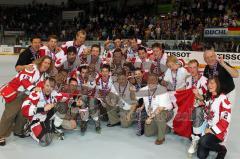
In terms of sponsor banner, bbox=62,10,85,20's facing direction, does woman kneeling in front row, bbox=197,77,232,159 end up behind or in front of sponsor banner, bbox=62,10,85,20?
in front

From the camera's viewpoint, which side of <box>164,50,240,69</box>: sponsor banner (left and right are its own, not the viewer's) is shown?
front

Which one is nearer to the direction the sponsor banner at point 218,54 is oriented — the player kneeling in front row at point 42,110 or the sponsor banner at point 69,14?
the player kneeling in front row

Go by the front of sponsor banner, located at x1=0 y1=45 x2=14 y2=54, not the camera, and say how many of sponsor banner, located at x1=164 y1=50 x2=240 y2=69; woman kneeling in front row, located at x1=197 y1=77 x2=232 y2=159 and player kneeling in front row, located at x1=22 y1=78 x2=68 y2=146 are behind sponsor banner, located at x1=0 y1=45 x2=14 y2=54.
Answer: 0

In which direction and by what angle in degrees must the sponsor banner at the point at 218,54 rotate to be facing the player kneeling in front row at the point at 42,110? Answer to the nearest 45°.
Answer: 0° — it already faces them

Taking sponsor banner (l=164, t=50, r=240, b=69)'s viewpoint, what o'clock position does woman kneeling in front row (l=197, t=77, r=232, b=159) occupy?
The woman kneeling in front row is roughly at 12 o'clock from the sponsor banner.

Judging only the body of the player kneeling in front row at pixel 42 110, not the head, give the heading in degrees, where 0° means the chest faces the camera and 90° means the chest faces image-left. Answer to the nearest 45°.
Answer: approximately 315°

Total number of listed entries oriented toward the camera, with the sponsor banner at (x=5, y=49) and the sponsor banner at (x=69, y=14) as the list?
2

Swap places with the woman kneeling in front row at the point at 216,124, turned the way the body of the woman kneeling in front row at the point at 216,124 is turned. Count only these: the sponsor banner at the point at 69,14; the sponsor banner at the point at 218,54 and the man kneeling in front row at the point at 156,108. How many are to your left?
0

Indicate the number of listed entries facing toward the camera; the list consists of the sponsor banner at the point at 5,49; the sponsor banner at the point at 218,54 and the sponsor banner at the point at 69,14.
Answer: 3

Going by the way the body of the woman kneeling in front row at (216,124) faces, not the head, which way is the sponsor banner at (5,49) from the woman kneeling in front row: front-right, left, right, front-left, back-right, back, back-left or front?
right

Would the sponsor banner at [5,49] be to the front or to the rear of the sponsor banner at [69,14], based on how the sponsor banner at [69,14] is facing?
to the front

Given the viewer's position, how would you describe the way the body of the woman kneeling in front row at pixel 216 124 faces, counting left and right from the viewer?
facing the viewer and to the left of the viewer

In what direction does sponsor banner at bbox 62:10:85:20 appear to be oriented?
toward the camera

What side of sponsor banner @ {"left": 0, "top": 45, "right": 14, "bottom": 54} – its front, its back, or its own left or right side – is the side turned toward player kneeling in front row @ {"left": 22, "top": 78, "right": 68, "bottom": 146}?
front

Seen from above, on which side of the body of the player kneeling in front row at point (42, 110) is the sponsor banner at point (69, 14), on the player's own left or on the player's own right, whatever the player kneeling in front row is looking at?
on the player's own left
